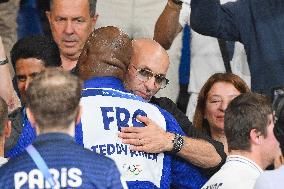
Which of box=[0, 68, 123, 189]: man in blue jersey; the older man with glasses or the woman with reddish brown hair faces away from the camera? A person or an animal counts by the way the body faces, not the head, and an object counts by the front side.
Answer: the man in blue jersey

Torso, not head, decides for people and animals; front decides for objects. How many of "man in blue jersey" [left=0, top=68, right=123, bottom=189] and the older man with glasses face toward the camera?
1

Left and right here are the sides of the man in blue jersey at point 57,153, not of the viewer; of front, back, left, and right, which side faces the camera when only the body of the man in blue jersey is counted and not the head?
back

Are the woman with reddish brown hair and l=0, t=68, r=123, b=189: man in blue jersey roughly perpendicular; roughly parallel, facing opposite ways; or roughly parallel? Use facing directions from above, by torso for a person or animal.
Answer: roughly parallel, facing opposite ways

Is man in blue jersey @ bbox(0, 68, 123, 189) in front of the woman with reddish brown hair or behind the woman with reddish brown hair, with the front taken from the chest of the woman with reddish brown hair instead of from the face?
in front

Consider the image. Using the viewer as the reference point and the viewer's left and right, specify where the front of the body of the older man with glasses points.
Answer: facing the viewer

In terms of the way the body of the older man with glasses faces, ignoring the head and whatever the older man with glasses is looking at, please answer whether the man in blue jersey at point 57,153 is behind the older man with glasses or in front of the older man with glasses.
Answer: in front

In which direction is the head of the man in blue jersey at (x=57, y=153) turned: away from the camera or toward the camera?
away from the camera

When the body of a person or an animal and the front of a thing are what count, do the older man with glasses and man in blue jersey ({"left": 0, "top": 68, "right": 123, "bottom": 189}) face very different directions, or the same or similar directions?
very different directions

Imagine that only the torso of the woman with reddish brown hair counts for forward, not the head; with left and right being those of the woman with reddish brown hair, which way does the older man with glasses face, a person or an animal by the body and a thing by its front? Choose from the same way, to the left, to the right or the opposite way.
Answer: the same way

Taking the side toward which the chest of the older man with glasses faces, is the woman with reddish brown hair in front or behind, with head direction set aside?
behind

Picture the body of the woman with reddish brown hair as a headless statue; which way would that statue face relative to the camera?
toward the camera

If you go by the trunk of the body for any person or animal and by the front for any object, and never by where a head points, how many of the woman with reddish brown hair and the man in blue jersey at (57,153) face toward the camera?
1

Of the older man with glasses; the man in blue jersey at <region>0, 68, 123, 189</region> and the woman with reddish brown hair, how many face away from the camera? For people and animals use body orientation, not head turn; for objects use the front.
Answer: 1

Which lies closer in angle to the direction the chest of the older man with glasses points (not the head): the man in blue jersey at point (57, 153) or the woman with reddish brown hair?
the man in blue jersey
